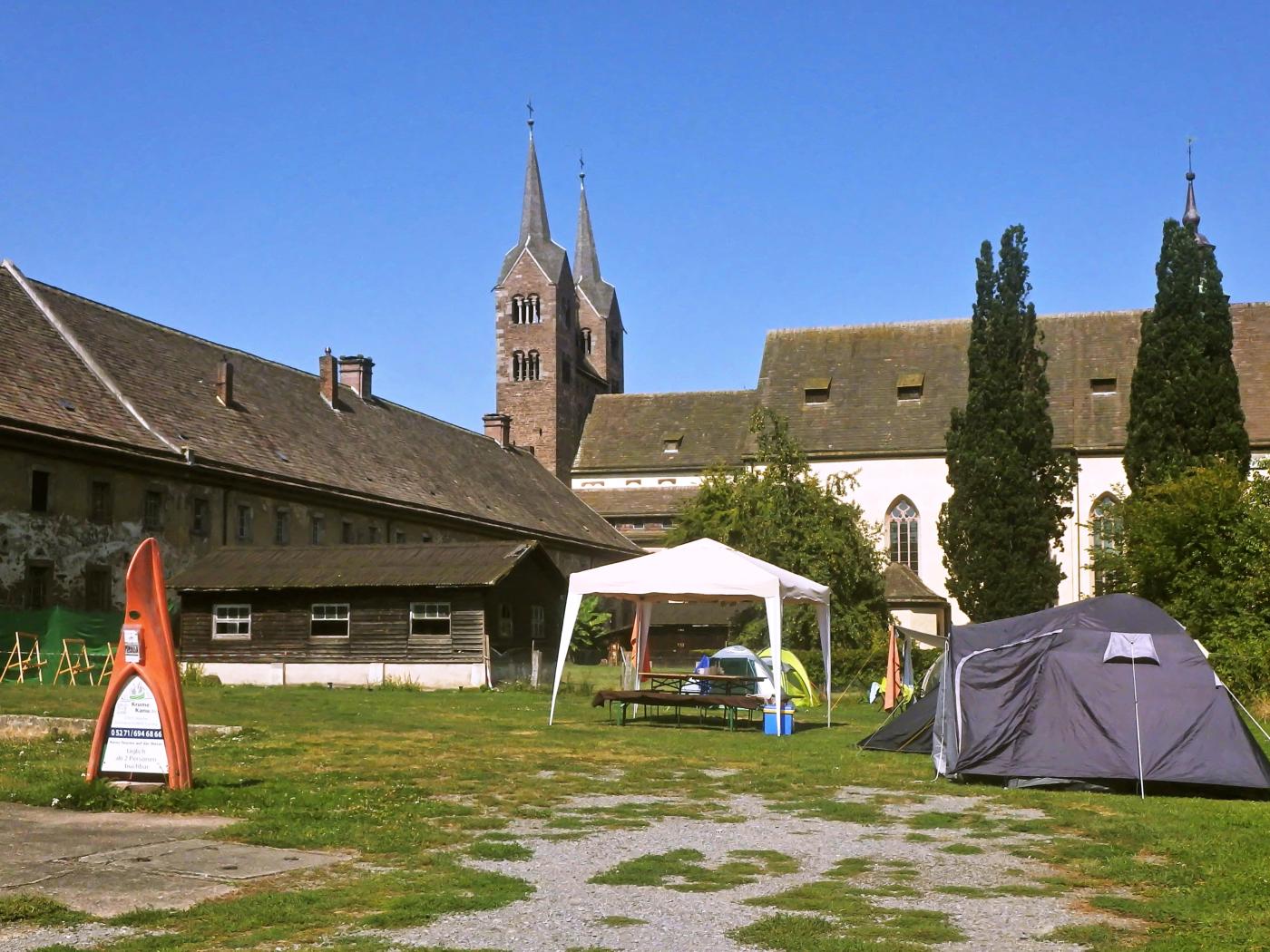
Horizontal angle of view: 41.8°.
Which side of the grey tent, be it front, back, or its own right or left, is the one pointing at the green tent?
right

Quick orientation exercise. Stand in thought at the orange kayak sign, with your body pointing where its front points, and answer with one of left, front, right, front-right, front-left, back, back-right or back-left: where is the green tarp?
back

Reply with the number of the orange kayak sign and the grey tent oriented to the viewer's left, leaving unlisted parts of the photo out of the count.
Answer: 1

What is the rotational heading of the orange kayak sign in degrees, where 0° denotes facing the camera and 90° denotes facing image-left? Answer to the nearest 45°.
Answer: approximately 0°

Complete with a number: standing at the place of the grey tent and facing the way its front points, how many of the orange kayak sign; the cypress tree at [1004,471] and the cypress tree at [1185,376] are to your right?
2

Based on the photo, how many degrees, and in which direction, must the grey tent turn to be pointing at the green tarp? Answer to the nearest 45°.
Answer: approximately 45° to its right

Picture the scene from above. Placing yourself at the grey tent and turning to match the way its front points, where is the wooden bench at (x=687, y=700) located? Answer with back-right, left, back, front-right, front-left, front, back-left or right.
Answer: front-right

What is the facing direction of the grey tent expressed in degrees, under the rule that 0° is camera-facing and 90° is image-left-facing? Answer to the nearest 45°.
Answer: approximately 90°

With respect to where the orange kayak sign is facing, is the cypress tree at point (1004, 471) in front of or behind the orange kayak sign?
behind

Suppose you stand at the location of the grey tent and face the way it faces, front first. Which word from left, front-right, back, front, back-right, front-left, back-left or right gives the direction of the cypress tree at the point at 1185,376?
right

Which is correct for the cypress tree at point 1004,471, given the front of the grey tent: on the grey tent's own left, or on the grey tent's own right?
on the grey tent's own right

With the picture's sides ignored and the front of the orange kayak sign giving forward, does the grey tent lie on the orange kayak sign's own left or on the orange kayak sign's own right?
on the orange kayak sign's own left
